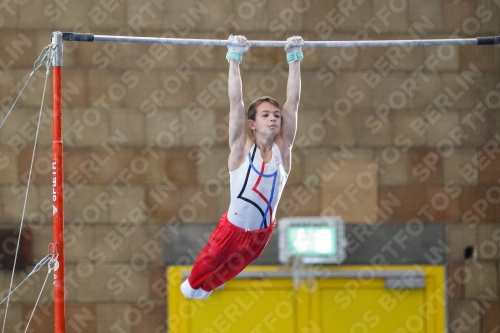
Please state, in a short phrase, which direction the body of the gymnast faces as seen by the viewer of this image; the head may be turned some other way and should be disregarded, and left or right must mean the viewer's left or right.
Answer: facing the viewer and to the right of the viewer

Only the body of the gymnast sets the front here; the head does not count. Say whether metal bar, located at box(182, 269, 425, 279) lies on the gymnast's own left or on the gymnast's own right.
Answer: on the gymnast's own left
